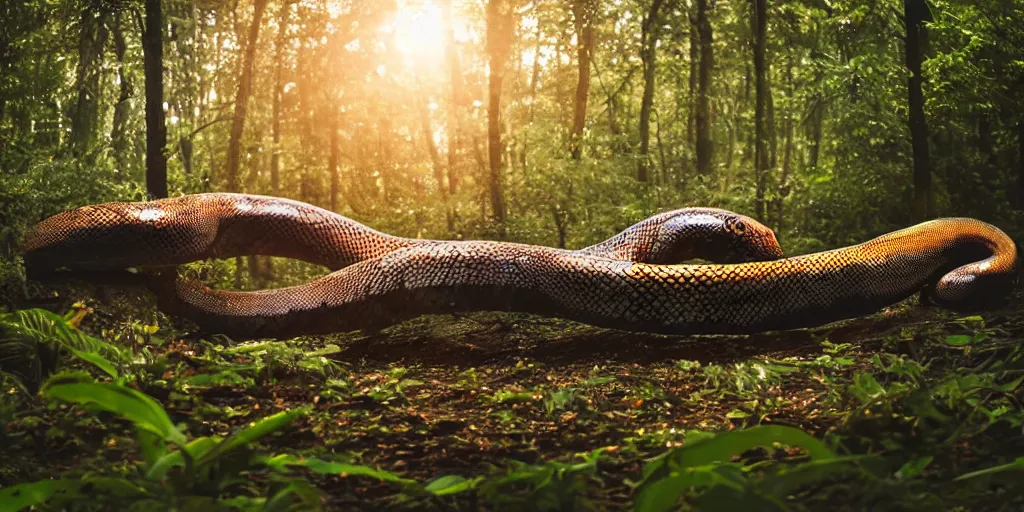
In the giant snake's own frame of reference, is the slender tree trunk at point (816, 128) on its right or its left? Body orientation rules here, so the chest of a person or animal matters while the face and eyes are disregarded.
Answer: on its left

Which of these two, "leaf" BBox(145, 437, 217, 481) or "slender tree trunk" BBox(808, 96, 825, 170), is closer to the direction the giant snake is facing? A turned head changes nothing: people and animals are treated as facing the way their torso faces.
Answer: the slender tree trunk

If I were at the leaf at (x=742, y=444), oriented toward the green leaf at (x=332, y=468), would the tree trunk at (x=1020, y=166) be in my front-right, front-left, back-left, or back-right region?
back-right

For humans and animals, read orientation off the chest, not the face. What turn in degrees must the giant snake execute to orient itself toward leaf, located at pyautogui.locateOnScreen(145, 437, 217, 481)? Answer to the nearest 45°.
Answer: approximately 90° to its right

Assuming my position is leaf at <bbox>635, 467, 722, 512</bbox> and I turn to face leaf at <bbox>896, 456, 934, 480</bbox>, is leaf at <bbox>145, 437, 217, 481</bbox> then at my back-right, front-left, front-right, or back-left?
back-left

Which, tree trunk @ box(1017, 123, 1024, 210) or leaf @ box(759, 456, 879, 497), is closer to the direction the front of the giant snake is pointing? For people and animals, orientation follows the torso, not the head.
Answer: the tree trunk

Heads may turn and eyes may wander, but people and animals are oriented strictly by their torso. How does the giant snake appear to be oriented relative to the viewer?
to the viewer's right

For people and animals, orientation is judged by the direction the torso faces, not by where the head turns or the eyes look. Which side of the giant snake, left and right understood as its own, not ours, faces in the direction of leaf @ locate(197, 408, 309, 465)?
right

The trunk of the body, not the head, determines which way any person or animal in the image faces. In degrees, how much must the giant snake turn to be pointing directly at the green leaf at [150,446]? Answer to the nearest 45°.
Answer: approximately 90° to its right
